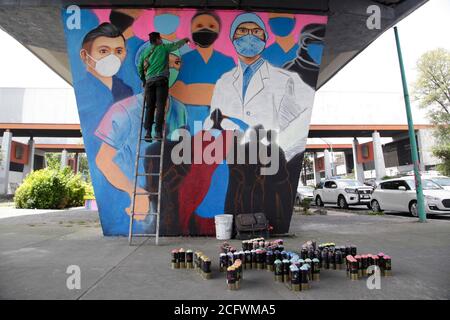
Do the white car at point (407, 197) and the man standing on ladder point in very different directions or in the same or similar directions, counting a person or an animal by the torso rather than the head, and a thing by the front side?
very different directions

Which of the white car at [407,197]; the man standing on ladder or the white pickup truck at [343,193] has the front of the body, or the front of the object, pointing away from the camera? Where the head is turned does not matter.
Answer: the man standing on ladder

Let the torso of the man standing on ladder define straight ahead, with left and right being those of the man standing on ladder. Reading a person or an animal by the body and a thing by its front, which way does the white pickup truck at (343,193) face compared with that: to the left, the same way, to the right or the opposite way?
the opposite way

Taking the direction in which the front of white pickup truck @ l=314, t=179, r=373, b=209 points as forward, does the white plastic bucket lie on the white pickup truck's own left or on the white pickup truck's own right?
on the white pickup truck's own right

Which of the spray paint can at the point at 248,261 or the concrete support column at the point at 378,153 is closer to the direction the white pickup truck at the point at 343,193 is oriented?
the spray paint can

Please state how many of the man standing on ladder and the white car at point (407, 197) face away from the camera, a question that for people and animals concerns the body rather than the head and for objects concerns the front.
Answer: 1

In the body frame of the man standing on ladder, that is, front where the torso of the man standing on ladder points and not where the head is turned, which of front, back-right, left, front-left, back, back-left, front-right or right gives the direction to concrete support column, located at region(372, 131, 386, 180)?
front-right

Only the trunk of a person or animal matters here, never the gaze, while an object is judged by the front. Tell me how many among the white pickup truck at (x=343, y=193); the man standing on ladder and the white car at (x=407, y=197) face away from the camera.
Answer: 1

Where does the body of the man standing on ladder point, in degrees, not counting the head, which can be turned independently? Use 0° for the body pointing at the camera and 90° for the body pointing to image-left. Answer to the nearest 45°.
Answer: approximately 180°

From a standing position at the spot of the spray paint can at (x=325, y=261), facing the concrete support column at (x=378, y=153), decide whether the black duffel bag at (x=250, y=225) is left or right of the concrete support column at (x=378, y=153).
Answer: left
